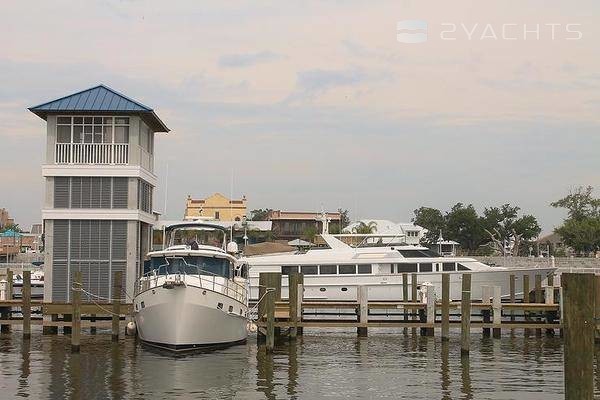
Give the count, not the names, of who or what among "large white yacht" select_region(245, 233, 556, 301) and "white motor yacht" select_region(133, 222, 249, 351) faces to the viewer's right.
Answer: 1

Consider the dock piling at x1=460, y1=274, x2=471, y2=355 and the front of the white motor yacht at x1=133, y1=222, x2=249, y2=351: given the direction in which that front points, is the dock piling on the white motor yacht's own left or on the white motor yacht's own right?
on the white motor yacht's own left

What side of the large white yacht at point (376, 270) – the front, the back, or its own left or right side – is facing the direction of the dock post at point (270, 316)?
right

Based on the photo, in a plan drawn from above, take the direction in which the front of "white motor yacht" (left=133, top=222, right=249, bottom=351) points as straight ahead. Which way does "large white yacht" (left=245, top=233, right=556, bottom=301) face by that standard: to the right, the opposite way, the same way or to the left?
to the left

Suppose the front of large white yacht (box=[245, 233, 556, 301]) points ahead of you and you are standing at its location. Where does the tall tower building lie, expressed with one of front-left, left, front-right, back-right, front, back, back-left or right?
back-right

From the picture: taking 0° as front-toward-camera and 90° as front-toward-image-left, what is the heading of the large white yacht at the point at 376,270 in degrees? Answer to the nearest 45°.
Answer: approximately 270°

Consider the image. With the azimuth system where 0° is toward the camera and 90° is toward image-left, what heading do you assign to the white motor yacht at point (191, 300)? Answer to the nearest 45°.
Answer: approximately 0°

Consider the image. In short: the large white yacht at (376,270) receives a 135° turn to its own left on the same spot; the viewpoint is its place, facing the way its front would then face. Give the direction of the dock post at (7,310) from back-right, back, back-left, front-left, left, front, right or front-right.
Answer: left

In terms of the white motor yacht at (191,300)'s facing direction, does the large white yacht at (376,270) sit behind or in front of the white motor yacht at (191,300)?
behind

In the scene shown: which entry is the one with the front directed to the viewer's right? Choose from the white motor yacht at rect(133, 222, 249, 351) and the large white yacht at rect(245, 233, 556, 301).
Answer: the large white yacht
